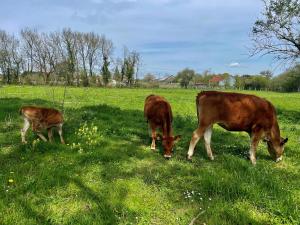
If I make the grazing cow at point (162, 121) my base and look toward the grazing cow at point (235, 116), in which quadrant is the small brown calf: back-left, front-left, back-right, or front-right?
back-right

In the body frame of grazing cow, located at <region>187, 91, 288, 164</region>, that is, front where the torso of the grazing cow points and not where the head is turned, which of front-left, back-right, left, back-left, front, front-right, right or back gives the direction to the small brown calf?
back

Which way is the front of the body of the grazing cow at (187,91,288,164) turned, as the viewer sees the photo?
to the viewer's right

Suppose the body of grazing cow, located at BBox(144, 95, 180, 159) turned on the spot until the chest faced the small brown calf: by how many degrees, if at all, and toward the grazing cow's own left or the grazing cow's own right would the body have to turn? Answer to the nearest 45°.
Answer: approximately 135° to the grazing cow's own right

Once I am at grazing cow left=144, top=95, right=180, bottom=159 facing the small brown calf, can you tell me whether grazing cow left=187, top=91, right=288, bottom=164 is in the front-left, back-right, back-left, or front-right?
back-left
